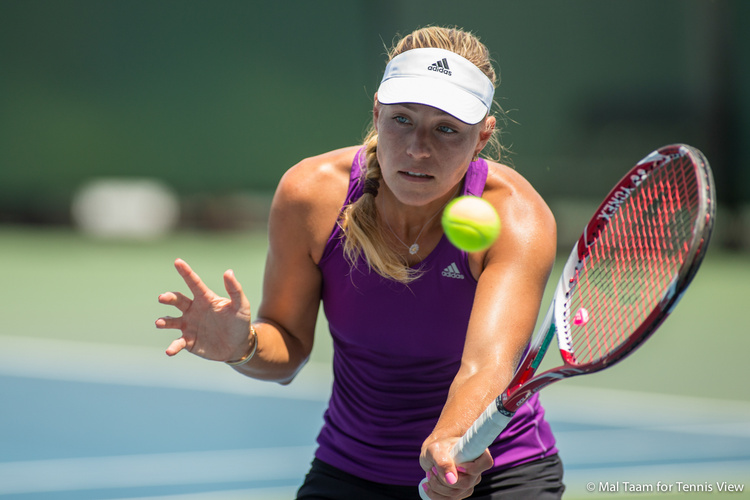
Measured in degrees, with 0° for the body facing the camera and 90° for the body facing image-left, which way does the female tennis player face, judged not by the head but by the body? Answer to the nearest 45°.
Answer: approximately 0°
